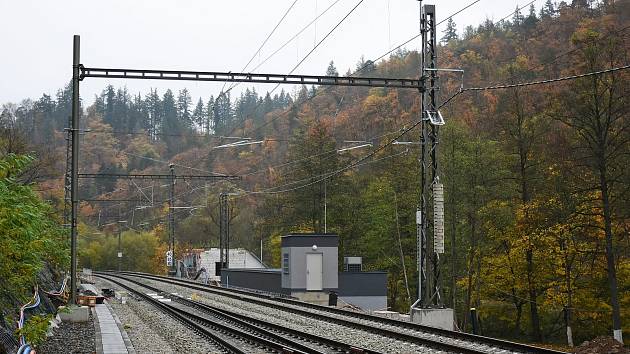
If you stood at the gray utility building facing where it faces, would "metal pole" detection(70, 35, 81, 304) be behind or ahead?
ahead

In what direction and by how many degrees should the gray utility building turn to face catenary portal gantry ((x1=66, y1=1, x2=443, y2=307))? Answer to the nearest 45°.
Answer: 0° — it already faces it

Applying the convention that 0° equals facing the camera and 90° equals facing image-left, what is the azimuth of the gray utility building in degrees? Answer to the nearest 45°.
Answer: approximately 0°

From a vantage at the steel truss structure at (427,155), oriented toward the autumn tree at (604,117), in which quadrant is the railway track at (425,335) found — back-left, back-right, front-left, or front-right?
back-right

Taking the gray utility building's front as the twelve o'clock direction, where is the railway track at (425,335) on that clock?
The railway track is roughly at 12 o'clock from the gray utility building.

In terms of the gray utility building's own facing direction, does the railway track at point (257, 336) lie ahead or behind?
ahead

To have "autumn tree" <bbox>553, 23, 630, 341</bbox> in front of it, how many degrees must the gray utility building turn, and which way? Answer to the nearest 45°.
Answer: approximately 45° to its left
